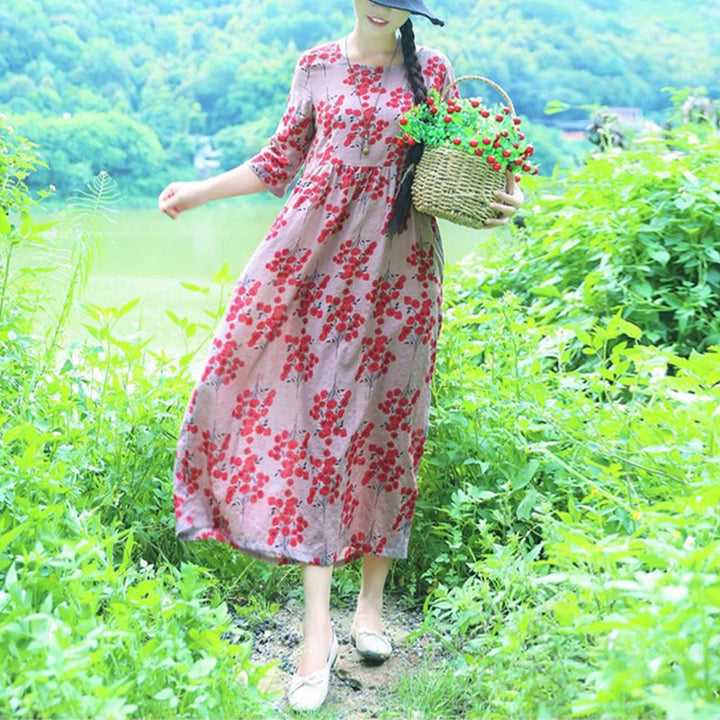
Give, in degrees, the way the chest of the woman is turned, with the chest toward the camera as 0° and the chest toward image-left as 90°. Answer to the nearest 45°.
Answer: approximately 0°

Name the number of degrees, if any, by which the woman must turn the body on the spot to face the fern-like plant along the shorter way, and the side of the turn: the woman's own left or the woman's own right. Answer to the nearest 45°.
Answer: approximately 135° to the woman's own right

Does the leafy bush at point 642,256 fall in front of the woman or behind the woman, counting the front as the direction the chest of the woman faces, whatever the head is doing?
behind
